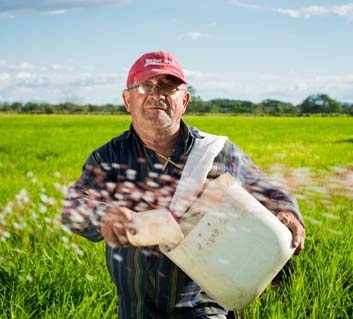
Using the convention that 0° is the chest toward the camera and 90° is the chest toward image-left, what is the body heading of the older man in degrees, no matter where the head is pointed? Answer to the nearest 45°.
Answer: approximately 0°
